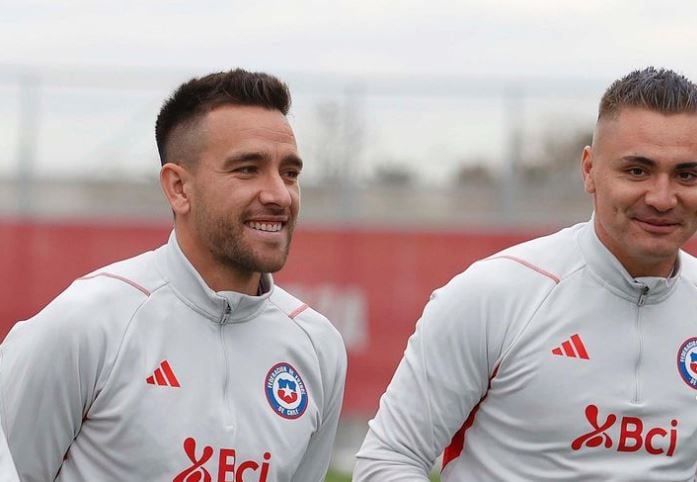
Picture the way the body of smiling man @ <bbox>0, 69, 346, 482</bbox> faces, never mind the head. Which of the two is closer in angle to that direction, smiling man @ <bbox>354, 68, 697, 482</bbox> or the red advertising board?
the smiling man

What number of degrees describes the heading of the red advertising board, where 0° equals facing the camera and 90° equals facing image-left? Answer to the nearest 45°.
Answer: approximately 0°

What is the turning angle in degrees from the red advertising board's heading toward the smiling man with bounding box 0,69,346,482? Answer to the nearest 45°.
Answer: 0° — it already faces them

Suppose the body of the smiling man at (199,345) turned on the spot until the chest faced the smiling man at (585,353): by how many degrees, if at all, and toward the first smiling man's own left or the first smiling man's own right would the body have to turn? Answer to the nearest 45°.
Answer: approximately 45° to the first smiling man's own left

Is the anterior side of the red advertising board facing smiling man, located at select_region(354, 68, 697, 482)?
yes

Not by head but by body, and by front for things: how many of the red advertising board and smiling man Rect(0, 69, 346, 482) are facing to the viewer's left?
0

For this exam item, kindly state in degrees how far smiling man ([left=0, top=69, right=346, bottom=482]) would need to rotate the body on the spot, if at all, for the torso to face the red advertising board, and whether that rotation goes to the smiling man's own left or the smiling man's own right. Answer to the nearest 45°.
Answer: approximately 135° to the smiling man's own left

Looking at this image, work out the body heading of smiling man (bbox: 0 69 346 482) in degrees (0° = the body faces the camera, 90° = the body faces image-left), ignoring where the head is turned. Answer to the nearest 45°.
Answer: approximately 315°

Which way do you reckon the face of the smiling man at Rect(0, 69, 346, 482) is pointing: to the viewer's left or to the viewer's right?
to the viewer's right
